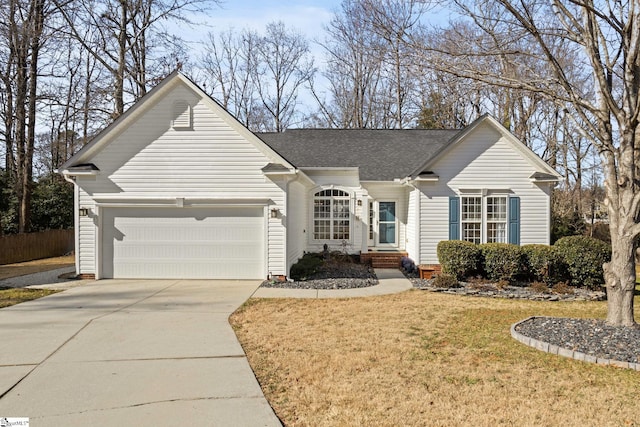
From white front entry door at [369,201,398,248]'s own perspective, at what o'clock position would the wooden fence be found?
The wooden fence is roughly at 3 o'clock from the white front entry door.

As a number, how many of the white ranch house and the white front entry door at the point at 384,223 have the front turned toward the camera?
2

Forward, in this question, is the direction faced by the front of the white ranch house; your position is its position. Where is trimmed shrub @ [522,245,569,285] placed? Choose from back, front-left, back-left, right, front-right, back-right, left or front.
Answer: left

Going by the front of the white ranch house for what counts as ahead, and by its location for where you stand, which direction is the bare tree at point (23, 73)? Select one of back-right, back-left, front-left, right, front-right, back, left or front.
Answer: back-right

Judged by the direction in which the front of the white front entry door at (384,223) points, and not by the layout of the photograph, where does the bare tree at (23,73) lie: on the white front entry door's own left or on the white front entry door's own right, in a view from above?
on the white front entry door's own right

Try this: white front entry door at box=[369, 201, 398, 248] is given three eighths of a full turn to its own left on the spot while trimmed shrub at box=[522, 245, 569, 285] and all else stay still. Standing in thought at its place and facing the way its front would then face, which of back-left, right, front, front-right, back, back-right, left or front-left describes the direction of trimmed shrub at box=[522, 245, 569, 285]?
right

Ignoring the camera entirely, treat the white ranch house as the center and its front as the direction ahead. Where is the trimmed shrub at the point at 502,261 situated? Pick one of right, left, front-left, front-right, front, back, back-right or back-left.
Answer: left

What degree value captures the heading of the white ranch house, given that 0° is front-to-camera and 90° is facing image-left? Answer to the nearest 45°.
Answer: approximately 0°

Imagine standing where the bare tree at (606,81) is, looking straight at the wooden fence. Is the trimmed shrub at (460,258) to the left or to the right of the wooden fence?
right

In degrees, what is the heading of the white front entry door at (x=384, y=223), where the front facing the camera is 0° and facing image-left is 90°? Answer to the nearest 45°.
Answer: approximately 0°

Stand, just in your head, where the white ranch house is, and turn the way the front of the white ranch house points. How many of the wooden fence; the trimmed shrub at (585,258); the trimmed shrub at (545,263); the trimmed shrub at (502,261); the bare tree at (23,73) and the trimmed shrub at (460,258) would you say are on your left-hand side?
4

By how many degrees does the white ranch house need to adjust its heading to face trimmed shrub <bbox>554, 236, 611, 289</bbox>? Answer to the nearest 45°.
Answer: approximately 90° to its left

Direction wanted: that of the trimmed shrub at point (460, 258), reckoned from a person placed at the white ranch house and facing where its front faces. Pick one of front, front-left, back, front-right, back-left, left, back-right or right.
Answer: left
